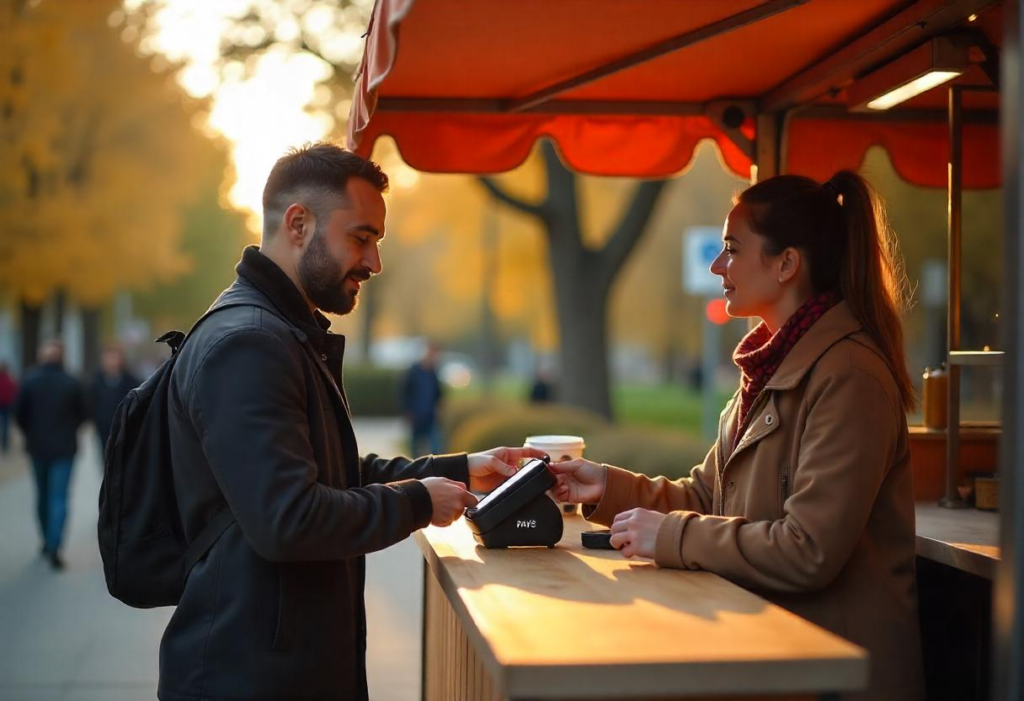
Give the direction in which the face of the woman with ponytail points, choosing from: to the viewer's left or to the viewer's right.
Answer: to the viewer's left

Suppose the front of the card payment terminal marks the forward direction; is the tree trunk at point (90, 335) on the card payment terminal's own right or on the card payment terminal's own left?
on the card payment terminal's own right

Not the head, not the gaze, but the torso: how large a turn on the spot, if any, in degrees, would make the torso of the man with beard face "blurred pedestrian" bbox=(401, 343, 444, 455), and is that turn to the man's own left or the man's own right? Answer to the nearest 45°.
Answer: approximately 90° to the man's own left

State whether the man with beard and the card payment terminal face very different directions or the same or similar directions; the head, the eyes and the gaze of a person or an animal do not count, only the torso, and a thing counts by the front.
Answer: very different directions

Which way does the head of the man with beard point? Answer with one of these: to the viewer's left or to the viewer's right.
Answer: to the viewer's right

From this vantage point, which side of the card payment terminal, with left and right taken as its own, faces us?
left

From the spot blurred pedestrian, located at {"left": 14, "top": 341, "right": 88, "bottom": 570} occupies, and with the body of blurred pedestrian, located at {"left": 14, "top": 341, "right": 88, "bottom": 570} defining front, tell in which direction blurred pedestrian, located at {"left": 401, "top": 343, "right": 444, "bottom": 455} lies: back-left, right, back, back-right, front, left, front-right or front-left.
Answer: front-right

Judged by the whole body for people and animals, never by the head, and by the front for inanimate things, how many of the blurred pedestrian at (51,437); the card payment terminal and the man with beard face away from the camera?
1

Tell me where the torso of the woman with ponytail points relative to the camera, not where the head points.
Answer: to the viewer's left

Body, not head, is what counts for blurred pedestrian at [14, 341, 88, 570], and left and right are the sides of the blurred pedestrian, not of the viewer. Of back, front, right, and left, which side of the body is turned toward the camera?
back

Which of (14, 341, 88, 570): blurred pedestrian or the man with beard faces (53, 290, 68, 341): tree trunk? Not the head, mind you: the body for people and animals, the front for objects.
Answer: the blurred pedestrian

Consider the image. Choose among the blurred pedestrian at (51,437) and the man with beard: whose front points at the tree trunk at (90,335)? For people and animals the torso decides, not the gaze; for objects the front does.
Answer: the blurred pedestrian

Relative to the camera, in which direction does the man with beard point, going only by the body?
to the viewer's right

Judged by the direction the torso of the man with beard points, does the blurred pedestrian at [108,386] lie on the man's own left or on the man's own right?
on the man's own left

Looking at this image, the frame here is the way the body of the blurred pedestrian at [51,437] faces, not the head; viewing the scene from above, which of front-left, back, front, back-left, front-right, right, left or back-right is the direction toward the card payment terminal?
back
